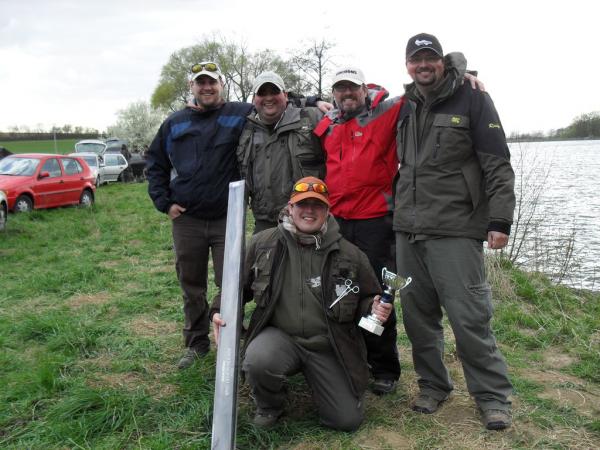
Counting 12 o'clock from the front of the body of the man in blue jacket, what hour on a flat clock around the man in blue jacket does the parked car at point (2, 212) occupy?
The parked car is roughly at 5 o'clock from the man in blue jacket.

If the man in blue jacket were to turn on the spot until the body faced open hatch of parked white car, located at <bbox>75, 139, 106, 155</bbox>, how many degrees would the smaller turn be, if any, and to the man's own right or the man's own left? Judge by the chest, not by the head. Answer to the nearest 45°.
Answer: approximately 180°

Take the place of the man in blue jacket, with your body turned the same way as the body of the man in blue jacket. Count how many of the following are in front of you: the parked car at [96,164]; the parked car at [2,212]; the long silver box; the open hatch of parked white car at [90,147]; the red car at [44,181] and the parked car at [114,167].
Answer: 1

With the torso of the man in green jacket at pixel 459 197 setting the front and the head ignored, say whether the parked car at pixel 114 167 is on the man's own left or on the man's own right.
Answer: on the man's own right

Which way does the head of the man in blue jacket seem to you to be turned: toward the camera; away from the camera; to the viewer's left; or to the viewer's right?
toward the camera

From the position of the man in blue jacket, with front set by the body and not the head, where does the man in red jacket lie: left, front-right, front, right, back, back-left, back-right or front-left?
front-left

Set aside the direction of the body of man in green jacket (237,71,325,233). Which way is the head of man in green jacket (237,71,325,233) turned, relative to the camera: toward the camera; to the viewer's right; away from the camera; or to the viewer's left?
toward the camera

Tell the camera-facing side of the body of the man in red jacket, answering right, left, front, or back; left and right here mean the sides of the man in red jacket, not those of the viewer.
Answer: front

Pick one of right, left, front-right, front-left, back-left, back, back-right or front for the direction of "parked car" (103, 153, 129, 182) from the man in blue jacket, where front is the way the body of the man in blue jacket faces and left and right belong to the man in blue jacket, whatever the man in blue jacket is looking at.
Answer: back

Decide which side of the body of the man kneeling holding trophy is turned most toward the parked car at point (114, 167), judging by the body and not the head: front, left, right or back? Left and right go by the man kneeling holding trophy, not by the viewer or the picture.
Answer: back

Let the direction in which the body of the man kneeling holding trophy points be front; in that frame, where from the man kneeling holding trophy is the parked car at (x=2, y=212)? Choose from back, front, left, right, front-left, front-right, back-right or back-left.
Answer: back-right

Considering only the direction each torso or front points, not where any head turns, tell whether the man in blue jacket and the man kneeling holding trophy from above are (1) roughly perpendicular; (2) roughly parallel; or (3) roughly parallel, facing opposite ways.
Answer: roughly parallel

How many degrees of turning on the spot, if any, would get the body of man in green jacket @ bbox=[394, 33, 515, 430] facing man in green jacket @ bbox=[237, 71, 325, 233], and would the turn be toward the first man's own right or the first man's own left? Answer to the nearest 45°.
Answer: approximately 45° to the first man's own right

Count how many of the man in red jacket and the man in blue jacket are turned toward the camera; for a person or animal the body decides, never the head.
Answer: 2

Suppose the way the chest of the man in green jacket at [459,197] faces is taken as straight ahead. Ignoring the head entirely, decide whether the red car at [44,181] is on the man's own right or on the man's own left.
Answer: on the man's own right

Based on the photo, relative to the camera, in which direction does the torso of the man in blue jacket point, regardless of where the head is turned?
toward the camera

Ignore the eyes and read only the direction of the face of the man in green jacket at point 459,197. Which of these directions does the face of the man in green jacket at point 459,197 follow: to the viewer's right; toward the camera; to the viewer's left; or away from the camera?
toward the camera

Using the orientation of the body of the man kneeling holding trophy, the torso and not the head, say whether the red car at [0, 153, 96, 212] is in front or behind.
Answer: behind

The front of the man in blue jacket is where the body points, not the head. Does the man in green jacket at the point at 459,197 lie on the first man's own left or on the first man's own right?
on the first man's own left

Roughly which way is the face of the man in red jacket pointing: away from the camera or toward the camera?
toward the camera

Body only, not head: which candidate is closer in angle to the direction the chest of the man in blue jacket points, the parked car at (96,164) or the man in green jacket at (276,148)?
the man in green jacket
